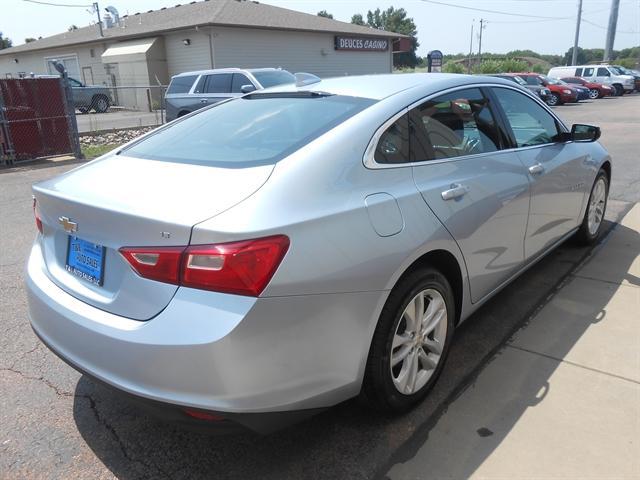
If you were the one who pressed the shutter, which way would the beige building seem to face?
facing the viewer and to the right of the viewer

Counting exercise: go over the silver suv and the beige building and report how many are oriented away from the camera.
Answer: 0

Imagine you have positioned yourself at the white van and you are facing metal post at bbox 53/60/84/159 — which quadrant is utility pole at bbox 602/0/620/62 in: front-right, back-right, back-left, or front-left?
back-right

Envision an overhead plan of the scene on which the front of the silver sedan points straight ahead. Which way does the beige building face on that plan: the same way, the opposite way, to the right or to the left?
to the right

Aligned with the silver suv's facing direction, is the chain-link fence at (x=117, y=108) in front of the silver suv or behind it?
behind

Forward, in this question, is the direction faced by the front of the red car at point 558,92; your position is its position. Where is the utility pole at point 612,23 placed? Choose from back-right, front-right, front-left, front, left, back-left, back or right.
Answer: back-left

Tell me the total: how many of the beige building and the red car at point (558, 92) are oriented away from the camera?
0

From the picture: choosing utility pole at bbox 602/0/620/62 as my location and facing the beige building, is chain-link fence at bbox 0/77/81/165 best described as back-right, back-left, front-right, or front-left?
front-left

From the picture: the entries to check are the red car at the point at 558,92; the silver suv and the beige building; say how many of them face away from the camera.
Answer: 0

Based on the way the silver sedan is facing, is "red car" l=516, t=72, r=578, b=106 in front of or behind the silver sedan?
in front

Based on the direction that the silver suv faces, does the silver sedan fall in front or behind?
in front

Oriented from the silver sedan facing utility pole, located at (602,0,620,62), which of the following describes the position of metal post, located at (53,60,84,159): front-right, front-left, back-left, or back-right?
front-left
